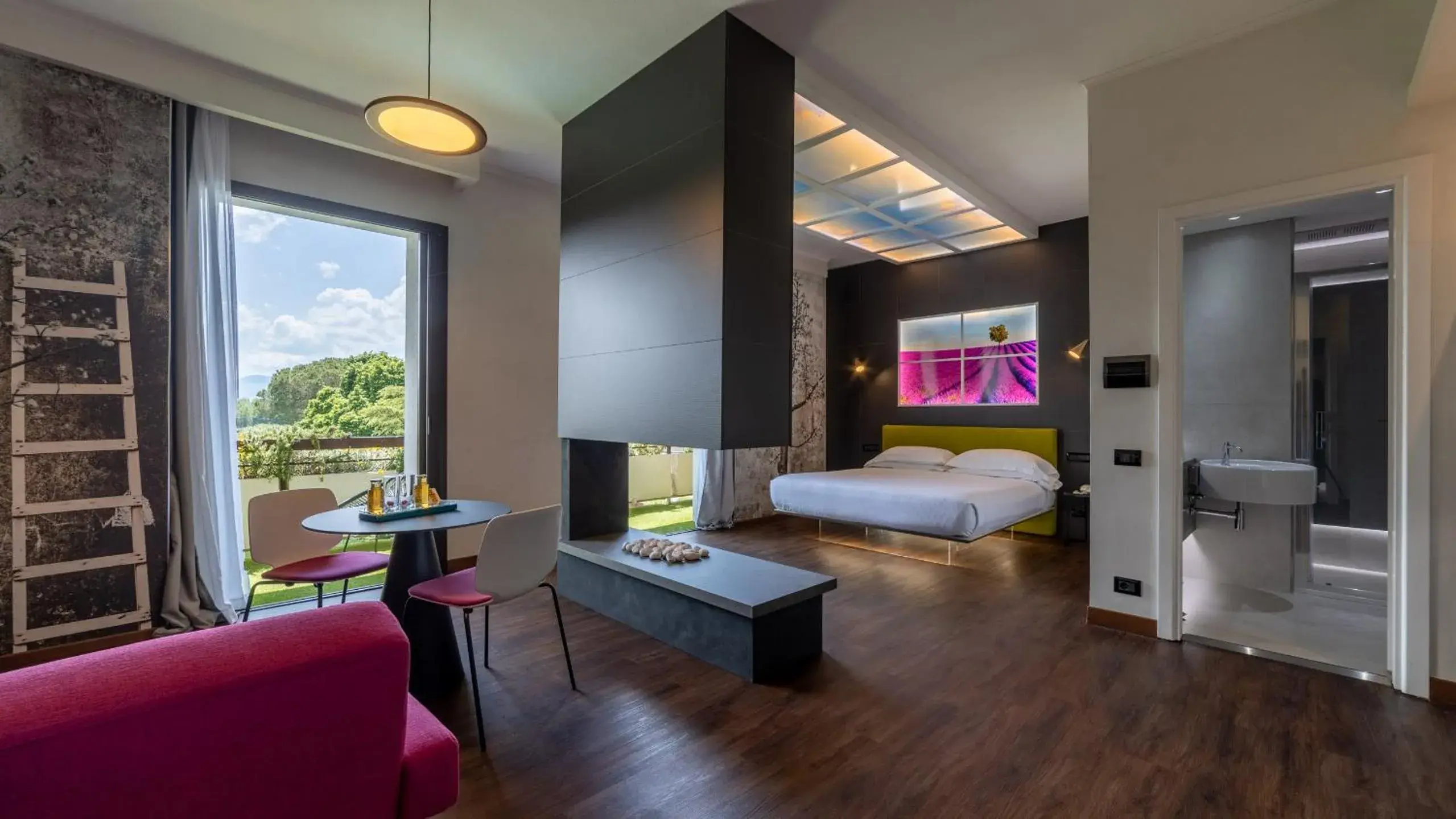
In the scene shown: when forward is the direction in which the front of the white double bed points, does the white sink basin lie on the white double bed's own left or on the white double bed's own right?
on the white double bed's own left

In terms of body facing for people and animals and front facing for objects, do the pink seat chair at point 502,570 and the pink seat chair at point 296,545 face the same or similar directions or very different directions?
very different directions

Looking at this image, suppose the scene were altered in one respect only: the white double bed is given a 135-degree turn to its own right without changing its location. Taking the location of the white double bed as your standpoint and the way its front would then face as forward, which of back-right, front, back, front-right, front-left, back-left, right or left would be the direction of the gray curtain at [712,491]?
left

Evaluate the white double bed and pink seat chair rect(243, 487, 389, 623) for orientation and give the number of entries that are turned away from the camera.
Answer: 0

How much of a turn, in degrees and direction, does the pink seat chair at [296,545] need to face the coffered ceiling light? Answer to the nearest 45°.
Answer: approximately 45° to its left

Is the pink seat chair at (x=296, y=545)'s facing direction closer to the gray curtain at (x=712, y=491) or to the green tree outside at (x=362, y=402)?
the gray curtain

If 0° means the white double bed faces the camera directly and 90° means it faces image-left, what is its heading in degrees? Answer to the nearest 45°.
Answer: approximately 45°

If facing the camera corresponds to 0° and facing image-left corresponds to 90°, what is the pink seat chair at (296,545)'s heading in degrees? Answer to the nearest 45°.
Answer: approximately 315°

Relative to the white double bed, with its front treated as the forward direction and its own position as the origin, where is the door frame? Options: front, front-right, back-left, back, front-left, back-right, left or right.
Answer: left

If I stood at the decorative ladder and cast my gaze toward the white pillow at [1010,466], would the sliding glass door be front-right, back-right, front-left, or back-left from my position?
front-left

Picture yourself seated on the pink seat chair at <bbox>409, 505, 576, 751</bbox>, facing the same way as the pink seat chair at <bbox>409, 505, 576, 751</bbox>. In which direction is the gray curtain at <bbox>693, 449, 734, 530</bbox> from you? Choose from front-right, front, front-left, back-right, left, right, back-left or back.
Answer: right

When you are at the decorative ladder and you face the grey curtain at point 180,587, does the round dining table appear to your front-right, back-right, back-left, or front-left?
front-right
